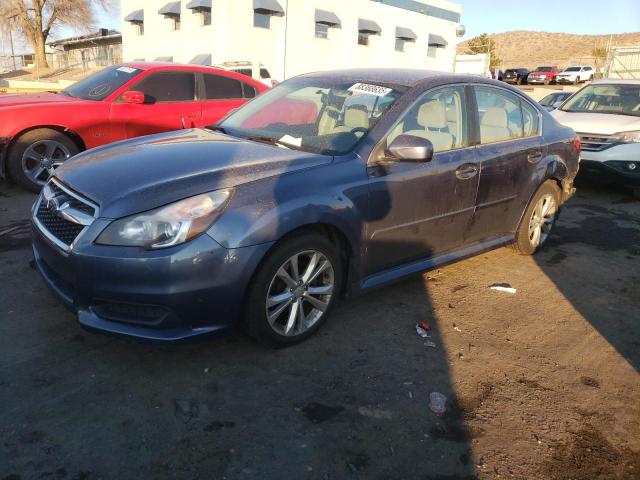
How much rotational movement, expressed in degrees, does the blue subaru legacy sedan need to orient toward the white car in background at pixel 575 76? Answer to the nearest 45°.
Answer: approximately 180°

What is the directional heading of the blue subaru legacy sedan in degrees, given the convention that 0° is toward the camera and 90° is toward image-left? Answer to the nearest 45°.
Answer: approximately 45°

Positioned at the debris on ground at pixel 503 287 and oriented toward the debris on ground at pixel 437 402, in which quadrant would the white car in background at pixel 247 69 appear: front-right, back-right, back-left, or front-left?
back-right

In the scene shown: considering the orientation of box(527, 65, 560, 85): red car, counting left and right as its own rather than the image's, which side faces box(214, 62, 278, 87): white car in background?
front

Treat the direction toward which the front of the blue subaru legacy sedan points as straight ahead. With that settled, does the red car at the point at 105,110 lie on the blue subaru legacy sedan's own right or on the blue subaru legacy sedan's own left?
on the blue subaru legacy sedan's own right

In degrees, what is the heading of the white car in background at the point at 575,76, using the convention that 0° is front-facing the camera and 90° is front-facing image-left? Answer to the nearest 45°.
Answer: approximately 45°

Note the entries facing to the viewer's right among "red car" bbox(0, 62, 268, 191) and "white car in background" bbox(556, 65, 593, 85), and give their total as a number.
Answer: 0

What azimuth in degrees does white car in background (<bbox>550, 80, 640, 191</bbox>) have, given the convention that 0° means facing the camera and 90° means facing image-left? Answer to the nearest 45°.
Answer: approximately 45°

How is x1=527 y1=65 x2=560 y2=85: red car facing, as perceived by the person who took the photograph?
facing the viewer and to the left of the viewer

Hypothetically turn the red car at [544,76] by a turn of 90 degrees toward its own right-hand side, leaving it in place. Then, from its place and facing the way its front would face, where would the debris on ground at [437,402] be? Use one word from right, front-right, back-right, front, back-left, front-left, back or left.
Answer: back-left
